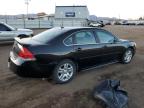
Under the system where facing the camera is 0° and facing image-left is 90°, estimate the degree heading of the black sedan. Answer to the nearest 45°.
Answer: approximately 225°
